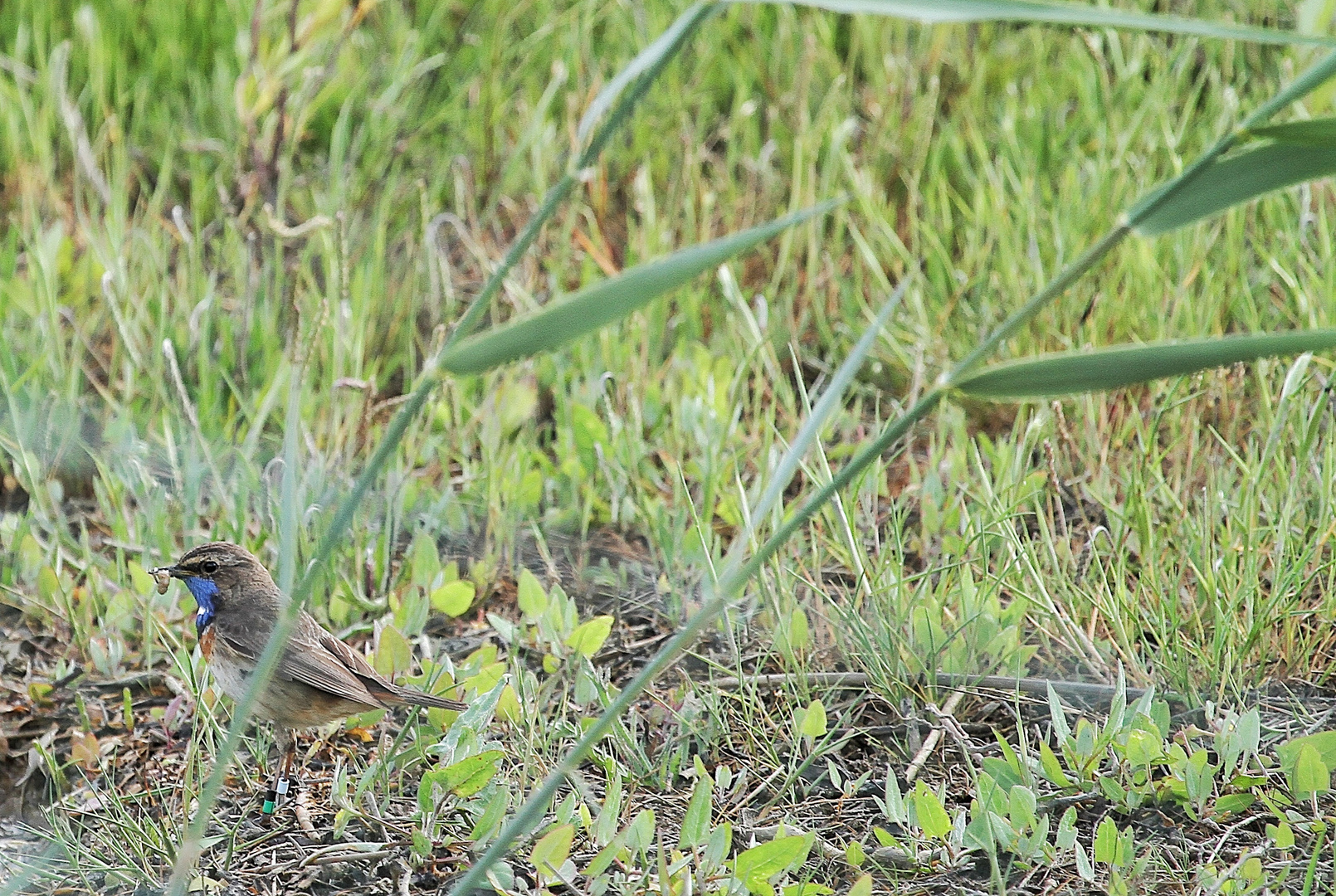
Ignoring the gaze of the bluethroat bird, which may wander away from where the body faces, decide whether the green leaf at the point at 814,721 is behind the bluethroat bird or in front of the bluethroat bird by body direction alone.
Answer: behind

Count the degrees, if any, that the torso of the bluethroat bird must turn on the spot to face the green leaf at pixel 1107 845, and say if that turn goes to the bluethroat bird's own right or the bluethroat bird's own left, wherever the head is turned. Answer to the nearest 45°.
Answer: approximately 135° to the bluethroat bird's own left

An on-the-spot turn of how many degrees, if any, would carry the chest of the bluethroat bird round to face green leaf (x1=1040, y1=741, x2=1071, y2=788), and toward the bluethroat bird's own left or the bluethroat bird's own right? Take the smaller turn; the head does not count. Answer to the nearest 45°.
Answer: approximately 135° to the bluethroat bird's own left

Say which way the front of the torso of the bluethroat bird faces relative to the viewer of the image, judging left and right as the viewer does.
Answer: facing to the left of the viewer

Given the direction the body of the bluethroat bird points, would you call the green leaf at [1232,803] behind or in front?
behind
